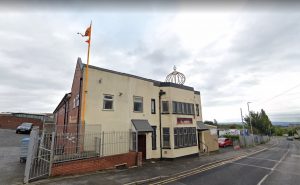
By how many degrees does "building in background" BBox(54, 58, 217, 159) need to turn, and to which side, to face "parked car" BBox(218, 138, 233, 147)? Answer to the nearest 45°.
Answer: approximately 90° to its left

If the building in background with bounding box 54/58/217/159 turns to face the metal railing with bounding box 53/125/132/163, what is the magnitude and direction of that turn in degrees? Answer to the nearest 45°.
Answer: approximately 90° to its right

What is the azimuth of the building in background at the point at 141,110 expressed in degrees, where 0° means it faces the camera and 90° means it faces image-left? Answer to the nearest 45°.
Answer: approximately 315°

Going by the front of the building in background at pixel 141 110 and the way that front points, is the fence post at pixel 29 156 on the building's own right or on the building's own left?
on the building's own right

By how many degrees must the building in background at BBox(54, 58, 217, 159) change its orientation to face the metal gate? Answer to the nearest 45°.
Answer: approximately 90° to its right
